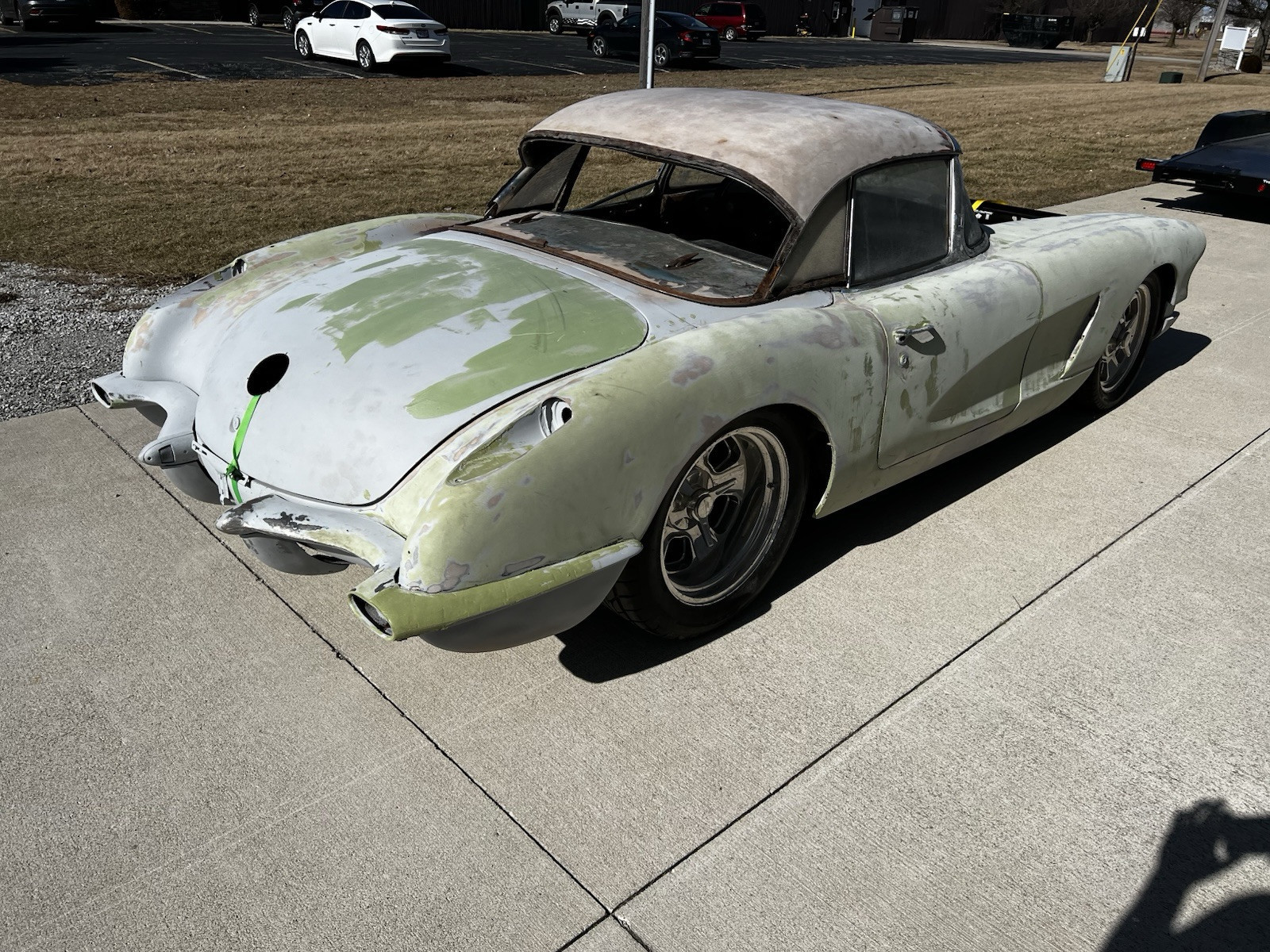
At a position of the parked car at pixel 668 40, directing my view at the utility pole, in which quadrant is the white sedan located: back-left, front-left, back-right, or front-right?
back-right

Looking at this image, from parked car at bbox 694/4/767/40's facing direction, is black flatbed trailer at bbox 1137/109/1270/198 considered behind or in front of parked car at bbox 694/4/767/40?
behind

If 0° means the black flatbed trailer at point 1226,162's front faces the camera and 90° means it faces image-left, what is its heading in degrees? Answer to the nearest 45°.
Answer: approximately 225°

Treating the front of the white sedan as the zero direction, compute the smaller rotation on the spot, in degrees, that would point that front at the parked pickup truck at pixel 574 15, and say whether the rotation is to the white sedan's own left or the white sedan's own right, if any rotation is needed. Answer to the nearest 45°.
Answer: approximately 90° to the white sedan's own right

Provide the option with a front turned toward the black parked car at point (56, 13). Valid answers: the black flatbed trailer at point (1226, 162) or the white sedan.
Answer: the white sedan

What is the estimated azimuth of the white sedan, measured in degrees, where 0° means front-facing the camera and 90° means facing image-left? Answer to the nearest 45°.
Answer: approximately 135°

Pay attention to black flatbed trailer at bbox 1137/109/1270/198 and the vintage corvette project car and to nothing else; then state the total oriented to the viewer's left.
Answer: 0

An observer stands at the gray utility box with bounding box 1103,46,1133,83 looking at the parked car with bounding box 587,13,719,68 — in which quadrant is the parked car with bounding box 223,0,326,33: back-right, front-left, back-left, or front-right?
front-right

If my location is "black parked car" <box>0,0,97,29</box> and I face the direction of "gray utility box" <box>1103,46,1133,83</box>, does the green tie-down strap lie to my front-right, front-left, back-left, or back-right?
front-right

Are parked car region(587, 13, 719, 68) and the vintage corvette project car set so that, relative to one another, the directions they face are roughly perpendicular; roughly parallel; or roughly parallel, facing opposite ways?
roughly perpendicular

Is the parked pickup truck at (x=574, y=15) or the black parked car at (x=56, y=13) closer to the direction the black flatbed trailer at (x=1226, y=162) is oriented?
the parked pickup truck

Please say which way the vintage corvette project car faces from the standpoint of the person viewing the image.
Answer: facing away from the viewer and to the right of the viewer

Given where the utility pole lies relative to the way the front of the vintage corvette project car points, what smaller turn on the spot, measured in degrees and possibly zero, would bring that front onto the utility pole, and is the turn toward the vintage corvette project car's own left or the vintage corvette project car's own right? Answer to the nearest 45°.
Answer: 0° — it already faces it

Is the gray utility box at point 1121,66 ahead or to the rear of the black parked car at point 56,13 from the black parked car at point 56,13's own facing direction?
to the rear

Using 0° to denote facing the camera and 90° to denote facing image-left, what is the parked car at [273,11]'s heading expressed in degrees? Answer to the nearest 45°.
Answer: approximately 135°

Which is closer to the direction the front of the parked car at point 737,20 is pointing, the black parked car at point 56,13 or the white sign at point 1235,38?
the black parked car

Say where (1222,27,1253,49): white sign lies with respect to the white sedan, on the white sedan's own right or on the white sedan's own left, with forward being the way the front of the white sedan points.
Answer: on the white sedan's own right

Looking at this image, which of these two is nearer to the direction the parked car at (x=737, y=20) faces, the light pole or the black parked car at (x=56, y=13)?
the black parked car

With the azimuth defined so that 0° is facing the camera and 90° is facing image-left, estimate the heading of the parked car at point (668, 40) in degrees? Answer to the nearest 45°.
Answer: approximately 135°
